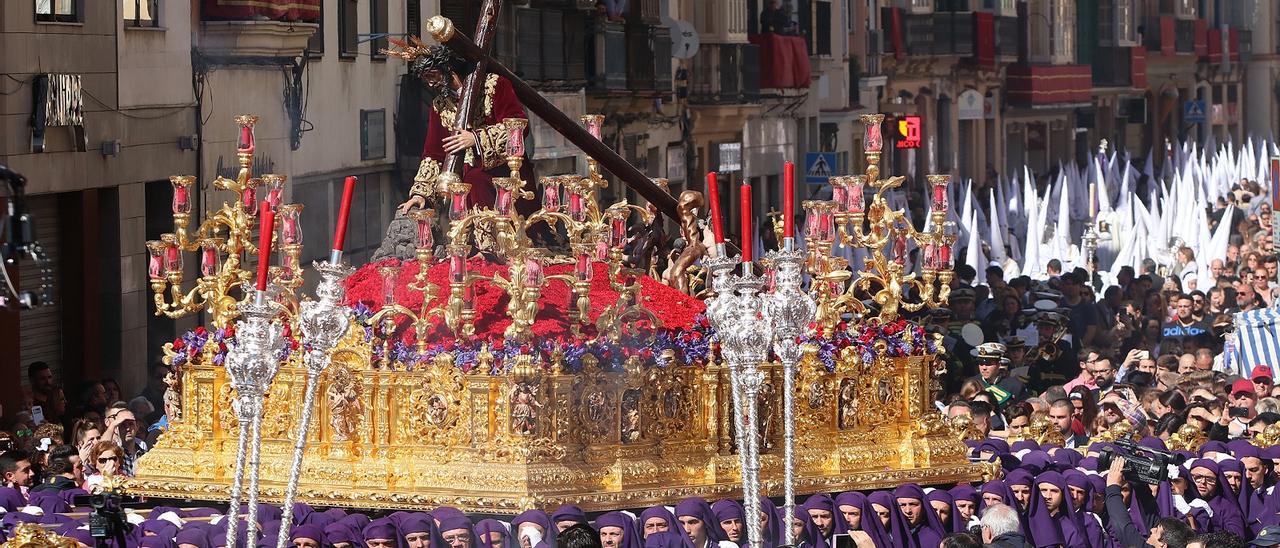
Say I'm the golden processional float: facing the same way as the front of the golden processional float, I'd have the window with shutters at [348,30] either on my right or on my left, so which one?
on my right

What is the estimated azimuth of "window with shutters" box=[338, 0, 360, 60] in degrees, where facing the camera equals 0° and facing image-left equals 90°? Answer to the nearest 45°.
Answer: approximately 315°

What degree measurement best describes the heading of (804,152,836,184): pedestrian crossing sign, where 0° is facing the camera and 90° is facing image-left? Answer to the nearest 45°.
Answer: approximately 0°

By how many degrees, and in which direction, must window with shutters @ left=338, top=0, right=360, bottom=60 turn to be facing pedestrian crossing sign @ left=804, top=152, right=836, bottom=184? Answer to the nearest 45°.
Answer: approximately 90° to its left

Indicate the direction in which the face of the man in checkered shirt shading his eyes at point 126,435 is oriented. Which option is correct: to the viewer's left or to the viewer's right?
to the viewer's right

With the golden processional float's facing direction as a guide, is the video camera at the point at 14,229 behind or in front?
in front

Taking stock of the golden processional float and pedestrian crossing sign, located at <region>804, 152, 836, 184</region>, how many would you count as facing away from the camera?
0

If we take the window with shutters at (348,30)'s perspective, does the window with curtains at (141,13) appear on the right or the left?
on its right

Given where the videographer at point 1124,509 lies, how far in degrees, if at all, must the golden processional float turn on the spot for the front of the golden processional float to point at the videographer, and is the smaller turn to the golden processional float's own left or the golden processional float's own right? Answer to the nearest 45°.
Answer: approximately 135° to the golden processional float's own left

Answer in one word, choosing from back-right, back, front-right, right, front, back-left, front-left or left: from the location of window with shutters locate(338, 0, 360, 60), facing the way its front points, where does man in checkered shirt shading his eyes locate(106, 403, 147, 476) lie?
front-right

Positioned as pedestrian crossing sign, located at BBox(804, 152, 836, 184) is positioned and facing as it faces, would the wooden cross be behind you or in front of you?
in front

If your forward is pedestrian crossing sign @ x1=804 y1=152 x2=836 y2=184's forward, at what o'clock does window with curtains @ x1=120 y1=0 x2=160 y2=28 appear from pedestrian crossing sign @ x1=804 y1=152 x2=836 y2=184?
The window with curtains is roughly at 1 o'clock from the pedestrian crossing sign.

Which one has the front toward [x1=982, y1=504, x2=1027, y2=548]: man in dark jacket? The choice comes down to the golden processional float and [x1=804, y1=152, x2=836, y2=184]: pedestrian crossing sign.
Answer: the pedestrian crossing sign

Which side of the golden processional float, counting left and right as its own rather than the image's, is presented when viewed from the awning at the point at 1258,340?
back
